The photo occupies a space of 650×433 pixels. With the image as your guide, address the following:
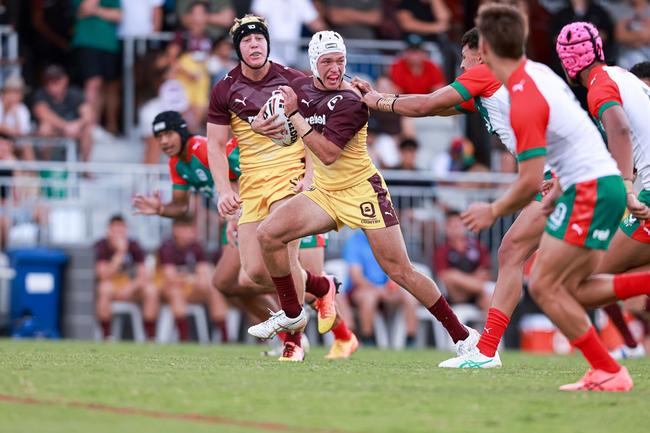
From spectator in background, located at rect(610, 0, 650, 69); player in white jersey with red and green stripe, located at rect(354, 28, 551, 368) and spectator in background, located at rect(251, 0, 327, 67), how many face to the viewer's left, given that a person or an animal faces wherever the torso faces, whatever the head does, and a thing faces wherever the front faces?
1

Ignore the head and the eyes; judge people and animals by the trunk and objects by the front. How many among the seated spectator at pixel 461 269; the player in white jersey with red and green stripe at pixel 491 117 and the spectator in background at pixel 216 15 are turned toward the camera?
2

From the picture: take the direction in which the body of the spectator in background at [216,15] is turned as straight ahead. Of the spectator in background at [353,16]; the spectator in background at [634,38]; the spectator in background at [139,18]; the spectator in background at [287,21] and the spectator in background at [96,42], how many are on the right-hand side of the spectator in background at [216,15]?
2

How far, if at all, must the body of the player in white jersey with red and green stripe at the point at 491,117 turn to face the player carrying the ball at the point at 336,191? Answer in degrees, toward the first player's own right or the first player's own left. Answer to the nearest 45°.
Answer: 0° — they already face them

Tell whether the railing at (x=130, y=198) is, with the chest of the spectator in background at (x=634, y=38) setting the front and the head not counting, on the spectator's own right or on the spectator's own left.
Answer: on the spectator's own right

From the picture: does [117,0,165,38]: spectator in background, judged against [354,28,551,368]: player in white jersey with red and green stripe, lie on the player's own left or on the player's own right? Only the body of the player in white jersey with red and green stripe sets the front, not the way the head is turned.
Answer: on the player's own right

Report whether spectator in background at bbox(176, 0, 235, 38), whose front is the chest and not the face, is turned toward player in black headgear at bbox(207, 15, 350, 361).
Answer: yes

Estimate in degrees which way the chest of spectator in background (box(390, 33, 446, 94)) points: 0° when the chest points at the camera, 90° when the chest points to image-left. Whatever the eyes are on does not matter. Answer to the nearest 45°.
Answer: approximately 0°

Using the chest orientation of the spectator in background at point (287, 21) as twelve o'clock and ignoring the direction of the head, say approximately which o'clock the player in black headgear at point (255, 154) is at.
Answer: The player in black headgear is roughly at 12 o'clock from the spectator in background.
